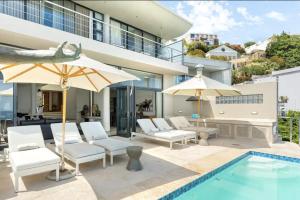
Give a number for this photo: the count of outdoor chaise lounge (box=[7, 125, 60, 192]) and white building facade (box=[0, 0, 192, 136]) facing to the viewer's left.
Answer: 0

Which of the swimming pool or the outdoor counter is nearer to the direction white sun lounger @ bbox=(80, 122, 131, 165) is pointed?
the swimming pool

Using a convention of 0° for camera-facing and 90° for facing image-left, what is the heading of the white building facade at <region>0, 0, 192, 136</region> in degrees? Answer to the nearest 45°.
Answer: approximately 315°

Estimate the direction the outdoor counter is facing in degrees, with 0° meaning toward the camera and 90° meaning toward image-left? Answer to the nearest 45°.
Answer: approximately 45°

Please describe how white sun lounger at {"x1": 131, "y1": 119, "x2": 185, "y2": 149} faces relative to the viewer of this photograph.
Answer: facing the viewer and to the right of the viewer

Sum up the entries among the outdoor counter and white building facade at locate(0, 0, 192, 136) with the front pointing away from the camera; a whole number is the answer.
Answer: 0

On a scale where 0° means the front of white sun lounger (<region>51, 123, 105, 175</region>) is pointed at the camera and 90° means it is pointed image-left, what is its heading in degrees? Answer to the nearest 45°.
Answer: approximately 315°

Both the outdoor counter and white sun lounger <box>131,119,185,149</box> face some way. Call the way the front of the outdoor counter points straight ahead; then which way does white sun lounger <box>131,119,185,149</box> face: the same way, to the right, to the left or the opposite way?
to the left

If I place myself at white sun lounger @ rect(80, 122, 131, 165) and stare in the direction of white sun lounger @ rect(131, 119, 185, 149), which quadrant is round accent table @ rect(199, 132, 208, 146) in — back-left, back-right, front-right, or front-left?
front-right

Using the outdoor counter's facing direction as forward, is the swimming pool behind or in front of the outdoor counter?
in front
